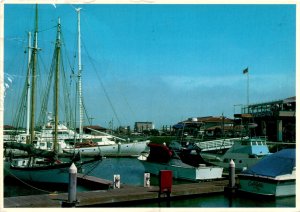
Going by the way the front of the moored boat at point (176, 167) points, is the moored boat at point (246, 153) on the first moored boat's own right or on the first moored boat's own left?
on the first moored boat's own right

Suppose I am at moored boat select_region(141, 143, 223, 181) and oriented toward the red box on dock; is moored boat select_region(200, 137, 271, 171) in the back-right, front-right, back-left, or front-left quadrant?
back-left

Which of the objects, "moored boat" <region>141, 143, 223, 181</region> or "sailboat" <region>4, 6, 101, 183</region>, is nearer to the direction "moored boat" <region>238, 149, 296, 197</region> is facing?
the moored boat

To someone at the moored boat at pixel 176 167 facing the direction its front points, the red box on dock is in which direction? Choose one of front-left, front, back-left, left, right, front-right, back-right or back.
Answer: back-left

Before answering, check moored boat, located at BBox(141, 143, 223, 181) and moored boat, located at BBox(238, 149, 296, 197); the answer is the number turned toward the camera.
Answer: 0

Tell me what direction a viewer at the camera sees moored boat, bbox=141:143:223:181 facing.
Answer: facing away from the viewer and to the left of the viewer

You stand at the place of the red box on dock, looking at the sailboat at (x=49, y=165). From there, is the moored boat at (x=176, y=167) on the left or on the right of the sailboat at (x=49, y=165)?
right

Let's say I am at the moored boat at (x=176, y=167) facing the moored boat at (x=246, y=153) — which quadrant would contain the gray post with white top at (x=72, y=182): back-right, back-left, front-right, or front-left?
back-right
